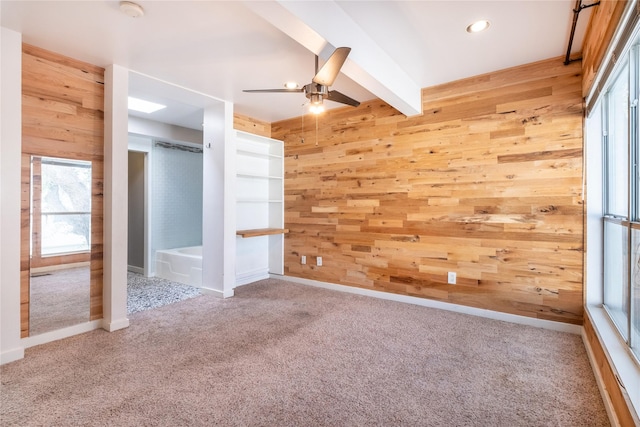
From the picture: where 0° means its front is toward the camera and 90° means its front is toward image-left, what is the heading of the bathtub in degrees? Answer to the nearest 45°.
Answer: approximately 45°

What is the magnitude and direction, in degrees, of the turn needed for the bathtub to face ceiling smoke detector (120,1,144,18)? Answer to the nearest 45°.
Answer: approximately 45° to its left

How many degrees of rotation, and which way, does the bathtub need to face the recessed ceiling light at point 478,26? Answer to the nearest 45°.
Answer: approximately 90° to its left

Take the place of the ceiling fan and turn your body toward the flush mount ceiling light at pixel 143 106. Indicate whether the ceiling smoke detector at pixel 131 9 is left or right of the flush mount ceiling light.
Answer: left

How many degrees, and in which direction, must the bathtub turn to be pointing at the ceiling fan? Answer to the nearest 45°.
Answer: approximately 45° to its left
